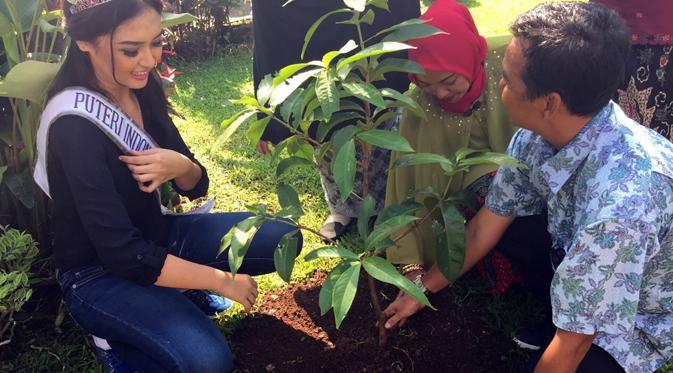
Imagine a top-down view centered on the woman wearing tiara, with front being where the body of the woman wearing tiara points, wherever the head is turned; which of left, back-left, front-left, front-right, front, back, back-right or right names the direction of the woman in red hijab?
front-left

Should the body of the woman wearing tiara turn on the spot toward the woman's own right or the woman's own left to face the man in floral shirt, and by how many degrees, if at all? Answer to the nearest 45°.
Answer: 0° — they already face them

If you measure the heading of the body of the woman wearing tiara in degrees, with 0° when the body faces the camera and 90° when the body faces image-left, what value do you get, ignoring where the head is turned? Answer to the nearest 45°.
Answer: approximately 315°

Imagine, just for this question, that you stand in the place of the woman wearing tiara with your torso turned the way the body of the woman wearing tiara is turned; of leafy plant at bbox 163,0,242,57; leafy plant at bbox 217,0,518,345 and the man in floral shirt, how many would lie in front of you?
2

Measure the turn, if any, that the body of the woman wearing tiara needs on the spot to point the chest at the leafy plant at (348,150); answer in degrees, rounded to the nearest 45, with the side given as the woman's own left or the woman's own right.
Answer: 0° — they already face it

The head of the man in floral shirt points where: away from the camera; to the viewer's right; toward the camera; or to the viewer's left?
to the viewer's left

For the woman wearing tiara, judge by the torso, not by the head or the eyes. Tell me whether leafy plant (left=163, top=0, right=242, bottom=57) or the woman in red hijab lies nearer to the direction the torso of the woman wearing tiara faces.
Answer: the woman in red hijab

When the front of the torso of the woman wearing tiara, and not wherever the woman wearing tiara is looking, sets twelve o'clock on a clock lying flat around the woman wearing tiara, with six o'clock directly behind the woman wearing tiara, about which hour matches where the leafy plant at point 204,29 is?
The leafy plant is roughly at 8 o'clock from the woman wearing tiara.
